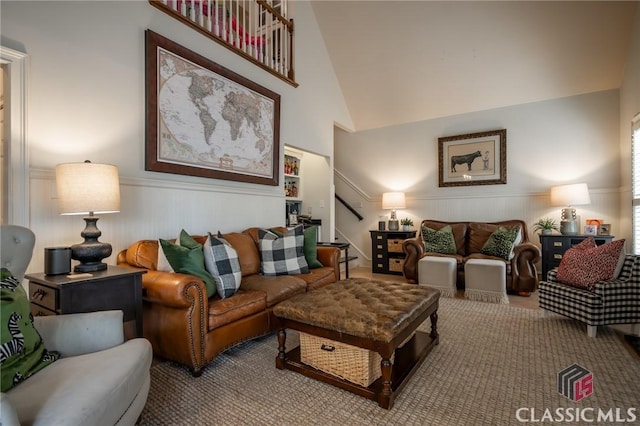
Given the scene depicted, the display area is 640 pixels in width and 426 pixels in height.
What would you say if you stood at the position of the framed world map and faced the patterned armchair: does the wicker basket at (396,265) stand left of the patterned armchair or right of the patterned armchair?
left

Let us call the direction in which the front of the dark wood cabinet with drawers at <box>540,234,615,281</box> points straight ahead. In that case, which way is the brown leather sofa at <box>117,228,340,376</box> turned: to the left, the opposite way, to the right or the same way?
to the left

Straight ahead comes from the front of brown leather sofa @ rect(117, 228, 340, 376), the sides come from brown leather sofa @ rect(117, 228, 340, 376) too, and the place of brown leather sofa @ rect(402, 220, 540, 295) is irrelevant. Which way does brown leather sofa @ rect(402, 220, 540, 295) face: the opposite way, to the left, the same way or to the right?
to the right

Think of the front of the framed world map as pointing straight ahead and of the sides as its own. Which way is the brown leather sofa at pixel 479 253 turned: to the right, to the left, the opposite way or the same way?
to the right

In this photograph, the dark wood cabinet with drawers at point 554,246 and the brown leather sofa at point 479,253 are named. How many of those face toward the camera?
2

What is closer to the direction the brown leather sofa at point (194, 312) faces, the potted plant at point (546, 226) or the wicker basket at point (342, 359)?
the wicker basket

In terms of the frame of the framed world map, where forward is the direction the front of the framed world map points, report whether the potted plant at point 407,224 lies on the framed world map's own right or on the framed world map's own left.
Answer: on the framed world map's own left

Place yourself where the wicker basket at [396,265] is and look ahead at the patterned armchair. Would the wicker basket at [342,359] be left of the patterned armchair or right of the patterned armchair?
right

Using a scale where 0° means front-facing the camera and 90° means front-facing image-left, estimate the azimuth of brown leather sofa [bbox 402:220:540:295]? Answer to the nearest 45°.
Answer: approximately 0°

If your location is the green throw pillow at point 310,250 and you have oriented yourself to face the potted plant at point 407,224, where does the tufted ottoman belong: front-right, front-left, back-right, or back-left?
back-right
